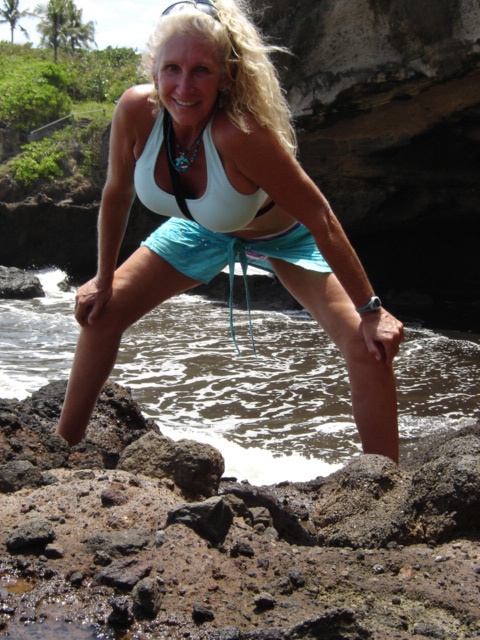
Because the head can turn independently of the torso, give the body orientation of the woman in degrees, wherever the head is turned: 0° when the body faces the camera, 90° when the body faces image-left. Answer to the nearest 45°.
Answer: approximately 0°

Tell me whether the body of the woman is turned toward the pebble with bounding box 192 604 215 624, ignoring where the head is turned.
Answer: yes
